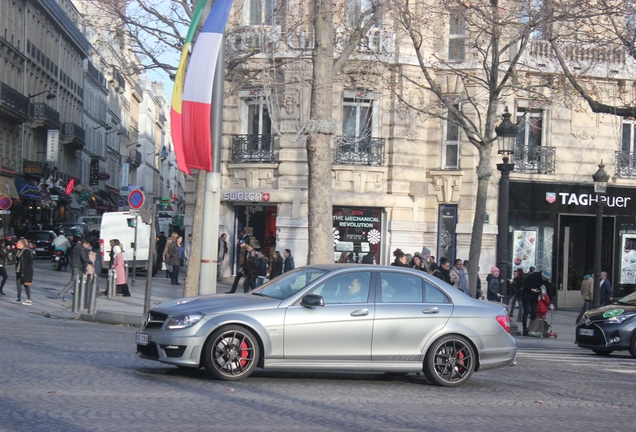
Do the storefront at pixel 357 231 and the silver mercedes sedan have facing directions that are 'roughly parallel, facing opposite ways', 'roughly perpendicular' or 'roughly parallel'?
roughly perpendicular

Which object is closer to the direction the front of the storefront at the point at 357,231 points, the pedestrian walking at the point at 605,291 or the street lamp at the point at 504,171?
the street lamp

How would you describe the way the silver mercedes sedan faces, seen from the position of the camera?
facing to the left of the viewer

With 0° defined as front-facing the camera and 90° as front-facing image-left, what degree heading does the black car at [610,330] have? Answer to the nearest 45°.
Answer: approximately 45°

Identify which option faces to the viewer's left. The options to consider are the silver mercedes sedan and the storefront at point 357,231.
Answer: the silver mercedes sedan

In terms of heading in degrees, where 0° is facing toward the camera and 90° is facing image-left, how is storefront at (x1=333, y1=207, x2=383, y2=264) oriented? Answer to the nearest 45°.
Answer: approximately 0°

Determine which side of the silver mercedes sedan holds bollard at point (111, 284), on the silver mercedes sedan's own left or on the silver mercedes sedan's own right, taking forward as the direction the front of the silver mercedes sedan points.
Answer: on the silver mercedes sedan's own right

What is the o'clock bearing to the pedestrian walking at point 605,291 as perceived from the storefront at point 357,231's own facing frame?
The pedestrian walking is roughly at 10 o'clock from the storefront.

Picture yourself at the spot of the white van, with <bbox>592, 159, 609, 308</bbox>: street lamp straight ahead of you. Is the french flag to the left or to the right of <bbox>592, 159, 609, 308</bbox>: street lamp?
right

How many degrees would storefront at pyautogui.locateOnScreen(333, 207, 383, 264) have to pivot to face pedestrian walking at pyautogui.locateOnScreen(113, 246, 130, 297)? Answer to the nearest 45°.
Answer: approximately 45° to its right

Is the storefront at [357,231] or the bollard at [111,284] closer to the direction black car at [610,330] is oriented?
the bollard

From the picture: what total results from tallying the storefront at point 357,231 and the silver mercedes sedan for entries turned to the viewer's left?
1

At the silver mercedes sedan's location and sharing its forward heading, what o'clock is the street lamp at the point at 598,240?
The street lamp is roughly at 4 o'clock from the silver mercedes sedan.

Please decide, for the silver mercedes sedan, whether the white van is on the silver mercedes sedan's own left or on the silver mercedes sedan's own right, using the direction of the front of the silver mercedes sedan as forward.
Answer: on the silver mercedes sedan's own right

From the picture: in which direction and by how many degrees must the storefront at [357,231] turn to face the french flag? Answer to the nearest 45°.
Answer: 0° — it already faces it
